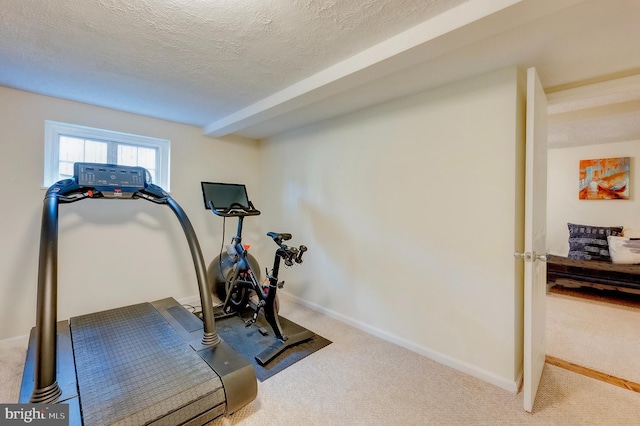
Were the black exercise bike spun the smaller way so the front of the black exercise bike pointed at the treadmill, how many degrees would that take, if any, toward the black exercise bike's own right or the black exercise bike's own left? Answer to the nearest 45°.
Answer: approximately 90° to the black exercise bike's own left

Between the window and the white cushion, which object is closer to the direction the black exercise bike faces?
the window

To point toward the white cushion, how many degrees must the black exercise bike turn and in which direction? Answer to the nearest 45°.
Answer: approximately 135° to its right

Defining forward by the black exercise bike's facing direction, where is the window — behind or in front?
in front

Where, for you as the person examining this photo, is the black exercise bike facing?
facing away from the viewer and to the left of the viewer

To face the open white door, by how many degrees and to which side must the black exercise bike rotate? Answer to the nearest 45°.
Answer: approximately 180°

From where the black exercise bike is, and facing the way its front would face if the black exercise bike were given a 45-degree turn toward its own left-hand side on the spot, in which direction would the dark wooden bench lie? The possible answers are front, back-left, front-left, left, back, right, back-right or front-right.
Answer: back

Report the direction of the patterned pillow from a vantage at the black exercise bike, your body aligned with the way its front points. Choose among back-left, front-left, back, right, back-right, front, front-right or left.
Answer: back-right
